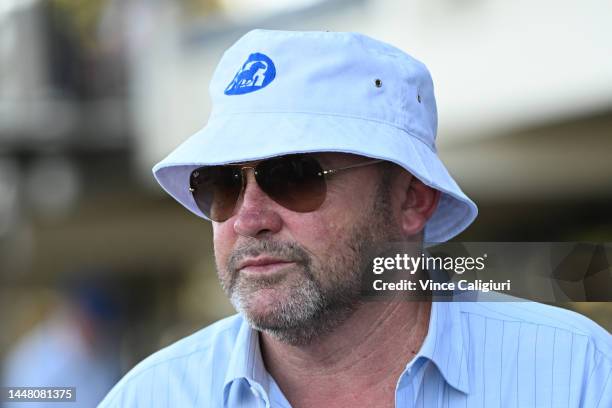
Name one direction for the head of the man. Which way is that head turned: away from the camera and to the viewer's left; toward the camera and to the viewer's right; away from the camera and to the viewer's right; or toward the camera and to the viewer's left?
toward the camera and to the viewer's left

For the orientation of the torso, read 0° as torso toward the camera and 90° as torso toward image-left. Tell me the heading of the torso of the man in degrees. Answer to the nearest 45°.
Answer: approximately 45°
